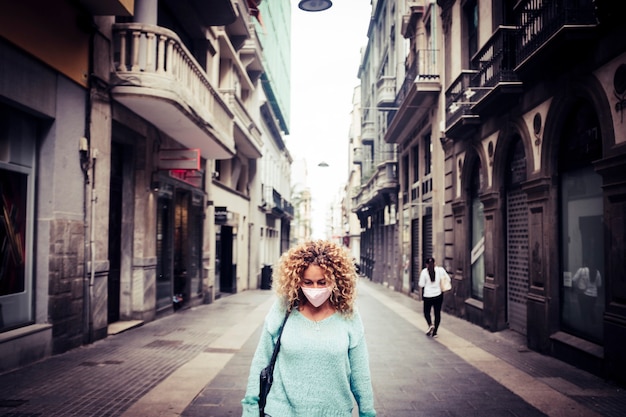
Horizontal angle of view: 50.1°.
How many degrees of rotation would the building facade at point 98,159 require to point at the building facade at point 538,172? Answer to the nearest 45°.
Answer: approximately 45° to its left

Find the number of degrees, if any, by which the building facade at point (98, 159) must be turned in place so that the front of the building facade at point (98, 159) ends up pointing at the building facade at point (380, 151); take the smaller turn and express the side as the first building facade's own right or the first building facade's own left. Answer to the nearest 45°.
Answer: approximately 90° to the first building facade's own left

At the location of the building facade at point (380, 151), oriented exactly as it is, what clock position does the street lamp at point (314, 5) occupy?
The street lamp is roughly at 9 o'clock from the building facade.

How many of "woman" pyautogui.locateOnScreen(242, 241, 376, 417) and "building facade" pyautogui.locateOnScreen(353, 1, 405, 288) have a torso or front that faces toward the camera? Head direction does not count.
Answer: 1

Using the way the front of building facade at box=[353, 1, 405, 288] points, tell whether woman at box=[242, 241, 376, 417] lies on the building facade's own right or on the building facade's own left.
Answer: on the building facade's own left

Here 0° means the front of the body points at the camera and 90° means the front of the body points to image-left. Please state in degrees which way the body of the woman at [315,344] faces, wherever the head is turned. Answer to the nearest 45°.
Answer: approximately 0°

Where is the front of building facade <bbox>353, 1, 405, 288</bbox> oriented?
to the viewer's left

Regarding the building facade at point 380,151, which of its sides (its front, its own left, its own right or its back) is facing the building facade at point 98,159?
left
